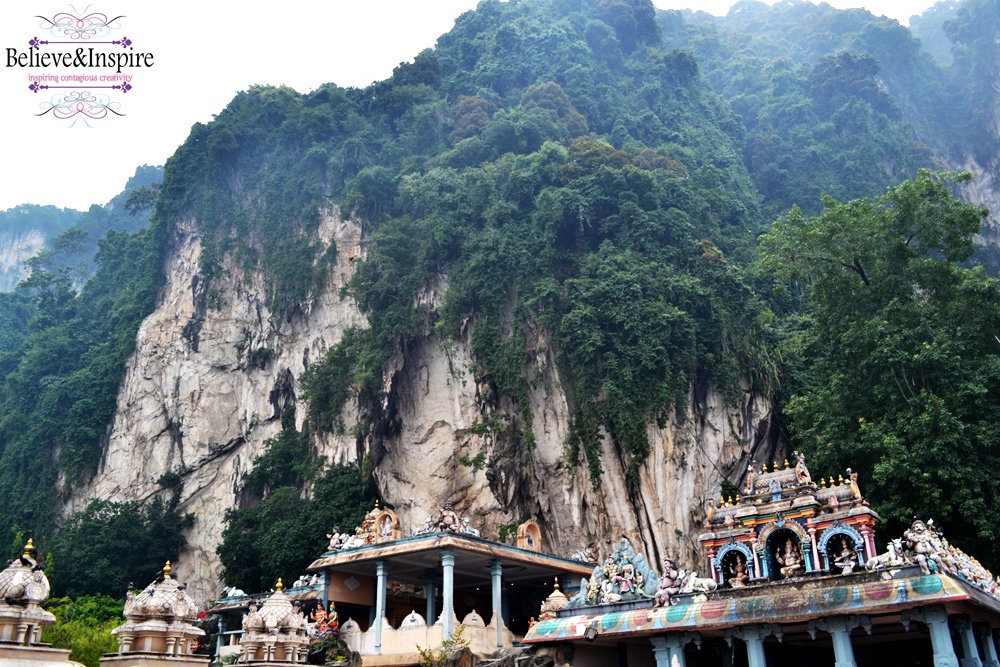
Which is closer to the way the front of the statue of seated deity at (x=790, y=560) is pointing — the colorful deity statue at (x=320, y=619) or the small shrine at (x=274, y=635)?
the small shrine

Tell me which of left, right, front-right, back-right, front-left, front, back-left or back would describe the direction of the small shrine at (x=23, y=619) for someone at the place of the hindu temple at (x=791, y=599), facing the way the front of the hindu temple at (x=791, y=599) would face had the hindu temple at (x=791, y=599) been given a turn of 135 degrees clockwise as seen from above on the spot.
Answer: left

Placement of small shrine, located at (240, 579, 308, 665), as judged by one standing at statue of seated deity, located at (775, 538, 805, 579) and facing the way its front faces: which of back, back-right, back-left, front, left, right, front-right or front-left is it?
front-right

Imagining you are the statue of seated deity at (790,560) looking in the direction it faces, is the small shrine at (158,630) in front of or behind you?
in front

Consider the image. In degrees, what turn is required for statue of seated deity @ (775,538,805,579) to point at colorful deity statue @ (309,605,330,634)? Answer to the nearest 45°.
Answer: approximately 90° to its right

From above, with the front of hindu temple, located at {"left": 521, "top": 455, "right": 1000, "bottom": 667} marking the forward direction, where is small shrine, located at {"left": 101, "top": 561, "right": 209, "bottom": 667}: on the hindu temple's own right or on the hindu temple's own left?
on the hindu temple's own right

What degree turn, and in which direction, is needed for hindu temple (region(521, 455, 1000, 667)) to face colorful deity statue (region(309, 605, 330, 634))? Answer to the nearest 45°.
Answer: approximately 90° to its right

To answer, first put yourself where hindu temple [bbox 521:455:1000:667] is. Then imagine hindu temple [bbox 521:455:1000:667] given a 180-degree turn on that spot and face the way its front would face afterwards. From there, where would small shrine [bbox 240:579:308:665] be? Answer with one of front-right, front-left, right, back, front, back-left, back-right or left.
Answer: back-left

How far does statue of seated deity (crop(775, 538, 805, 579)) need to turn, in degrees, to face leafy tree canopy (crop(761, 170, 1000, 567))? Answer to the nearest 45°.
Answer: approximately 135° to its left

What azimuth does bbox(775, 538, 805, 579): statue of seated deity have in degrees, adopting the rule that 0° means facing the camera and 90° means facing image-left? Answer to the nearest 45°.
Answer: approximately 0°

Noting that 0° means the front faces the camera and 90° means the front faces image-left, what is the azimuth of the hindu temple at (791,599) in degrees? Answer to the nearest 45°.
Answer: approximately 0°

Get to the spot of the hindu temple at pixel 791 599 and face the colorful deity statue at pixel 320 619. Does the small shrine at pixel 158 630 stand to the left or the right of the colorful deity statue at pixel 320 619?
left
